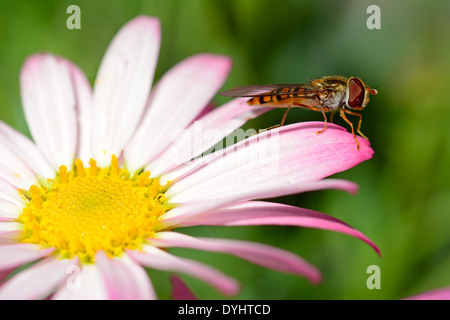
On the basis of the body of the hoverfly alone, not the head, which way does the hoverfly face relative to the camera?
to the viewer's right
